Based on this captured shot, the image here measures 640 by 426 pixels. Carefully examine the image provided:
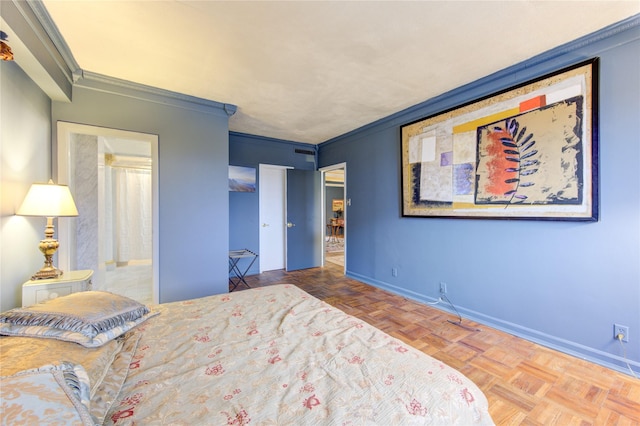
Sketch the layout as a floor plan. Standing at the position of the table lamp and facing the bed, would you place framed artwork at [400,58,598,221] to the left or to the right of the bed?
left

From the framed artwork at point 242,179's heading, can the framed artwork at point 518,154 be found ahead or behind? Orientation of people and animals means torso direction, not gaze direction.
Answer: ahead

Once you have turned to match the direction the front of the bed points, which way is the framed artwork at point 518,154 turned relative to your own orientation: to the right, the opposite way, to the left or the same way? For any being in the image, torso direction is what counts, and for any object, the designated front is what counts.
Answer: the opposite way

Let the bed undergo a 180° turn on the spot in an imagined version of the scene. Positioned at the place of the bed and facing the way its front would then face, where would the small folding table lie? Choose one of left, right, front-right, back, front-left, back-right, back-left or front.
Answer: right

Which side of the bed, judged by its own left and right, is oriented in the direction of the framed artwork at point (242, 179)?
left

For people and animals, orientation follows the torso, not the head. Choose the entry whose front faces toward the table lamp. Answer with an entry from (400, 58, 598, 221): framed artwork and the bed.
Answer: the framed artwork

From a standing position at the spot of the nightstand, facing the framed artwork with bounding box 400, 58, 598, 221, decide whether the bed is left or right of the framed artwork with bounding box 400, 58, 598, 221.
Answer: right

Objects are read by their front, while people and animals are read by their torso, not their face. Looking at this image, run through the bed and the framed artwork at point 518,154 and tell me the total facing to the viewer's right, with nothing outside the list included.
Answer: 1

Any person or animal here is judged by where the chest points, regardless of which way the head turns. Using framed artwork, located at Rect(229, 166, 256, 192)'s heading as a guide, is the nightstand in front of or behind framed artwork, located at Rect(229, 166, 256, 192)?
in front

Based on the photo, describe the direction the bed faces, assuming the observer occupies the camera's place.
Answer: facing to the right of the viewer

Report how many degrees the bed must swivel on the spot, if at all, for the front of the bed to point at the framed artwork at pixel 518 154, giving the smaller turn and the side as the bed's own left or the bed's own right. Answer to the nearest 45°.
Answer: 0° — it already faces it

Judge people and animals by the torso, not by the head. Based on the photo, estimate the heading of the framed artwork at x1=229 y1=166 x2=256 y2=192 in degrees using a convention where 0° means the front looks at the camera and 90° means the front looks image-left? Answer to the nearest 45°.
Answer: approximately 0°

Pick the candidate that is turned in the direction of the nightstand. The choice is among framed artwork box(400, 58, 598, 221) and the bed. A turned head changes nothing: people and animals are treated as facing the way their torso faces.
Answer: the framed artwork

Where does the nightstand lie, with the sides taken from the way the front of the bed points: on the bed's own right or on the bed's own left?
on the bed's own left

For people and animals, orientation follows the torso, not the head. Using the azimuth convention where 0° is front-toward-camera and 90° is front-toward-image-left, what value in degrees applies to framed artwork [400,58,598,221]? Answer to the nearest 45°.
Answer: approximately 45°

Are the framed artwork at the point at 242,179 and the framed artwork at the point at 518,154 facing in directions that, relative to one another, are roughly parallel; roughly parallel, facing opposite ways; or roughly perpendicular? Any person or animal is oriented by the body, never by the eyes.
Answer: roughly perpendicular

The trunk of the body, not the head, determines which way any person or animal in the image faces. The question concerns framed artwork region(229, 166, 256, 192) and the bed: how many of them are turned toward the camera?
1
